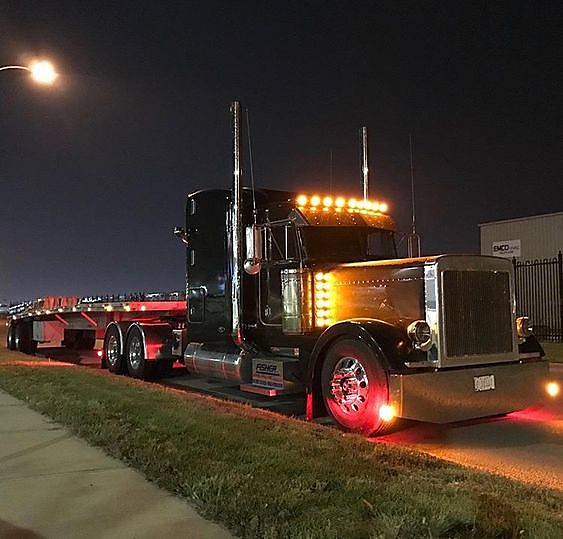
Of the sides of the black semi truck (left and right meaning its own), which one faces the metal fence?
left

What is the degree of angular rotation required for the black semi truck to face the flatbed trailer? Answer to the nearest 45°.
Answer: approximately 180°

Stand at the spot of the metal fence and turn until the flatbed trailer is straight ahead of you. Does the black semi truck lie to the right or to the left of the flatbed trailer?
left

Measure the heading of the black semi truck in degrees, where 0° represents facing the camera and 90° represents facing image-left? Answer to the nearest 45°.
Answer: approximately 315°
